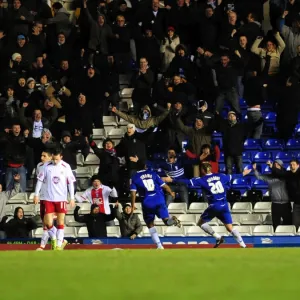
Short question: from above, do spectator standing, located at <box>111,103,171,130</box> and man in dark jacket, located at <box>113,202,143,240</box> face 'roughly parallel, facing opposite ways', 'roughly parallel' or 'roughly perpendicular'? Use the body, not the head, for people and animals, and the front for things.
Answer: roughly parallel

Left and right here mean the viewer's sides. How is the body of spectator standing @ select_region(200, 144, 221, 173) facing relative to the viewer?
facing the viewer and to the left of the viewer

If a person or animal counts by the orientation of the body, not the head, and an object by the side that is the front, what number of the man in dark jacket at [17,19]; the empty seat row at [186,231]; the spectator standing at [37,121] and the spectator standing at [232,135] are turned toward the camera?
4

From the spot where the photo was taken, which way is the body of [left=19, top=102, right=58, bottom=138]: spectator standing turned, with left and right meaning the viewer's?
facing the viewer

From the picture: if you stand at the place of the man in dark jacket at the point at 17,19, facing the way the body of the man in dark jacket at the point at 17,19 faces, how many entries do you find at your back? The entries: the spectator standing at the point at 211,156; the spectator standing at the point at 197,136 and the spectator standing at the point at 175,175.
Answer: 0

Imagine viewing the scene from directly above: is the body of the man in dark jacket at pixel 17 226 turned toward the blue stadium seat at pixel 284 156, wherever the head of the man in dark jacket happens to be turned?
no

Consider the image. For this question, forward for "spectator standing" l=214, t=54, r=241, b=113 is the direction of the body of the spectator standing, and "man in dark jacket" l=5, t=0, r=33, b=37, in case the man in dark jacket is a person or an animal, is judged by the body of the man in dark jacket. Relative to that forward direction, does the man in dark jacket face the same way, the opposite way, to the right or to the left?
the same way

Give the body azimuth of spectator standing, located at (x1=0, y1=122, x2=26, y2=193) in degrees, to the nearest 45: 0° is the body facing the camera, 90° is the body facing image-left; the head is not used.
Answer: approximately 0°

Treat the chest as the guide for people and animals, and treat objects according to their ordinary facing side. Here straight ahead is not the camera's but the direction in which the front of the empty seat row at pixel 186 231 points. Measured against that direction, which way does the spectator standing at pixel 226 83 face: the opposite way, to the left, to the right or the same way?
the same way

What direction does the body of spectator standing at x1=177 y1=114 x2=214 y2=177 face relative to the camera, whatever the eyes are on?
toward the camera
